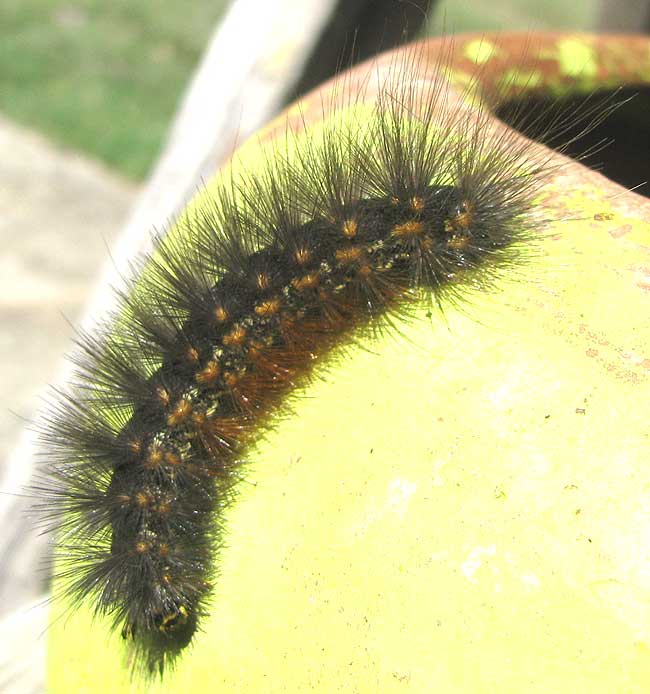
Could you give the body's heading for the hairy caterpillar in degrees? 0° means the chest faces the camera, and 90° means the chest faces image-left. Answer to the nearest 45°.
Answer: approximately 45°
